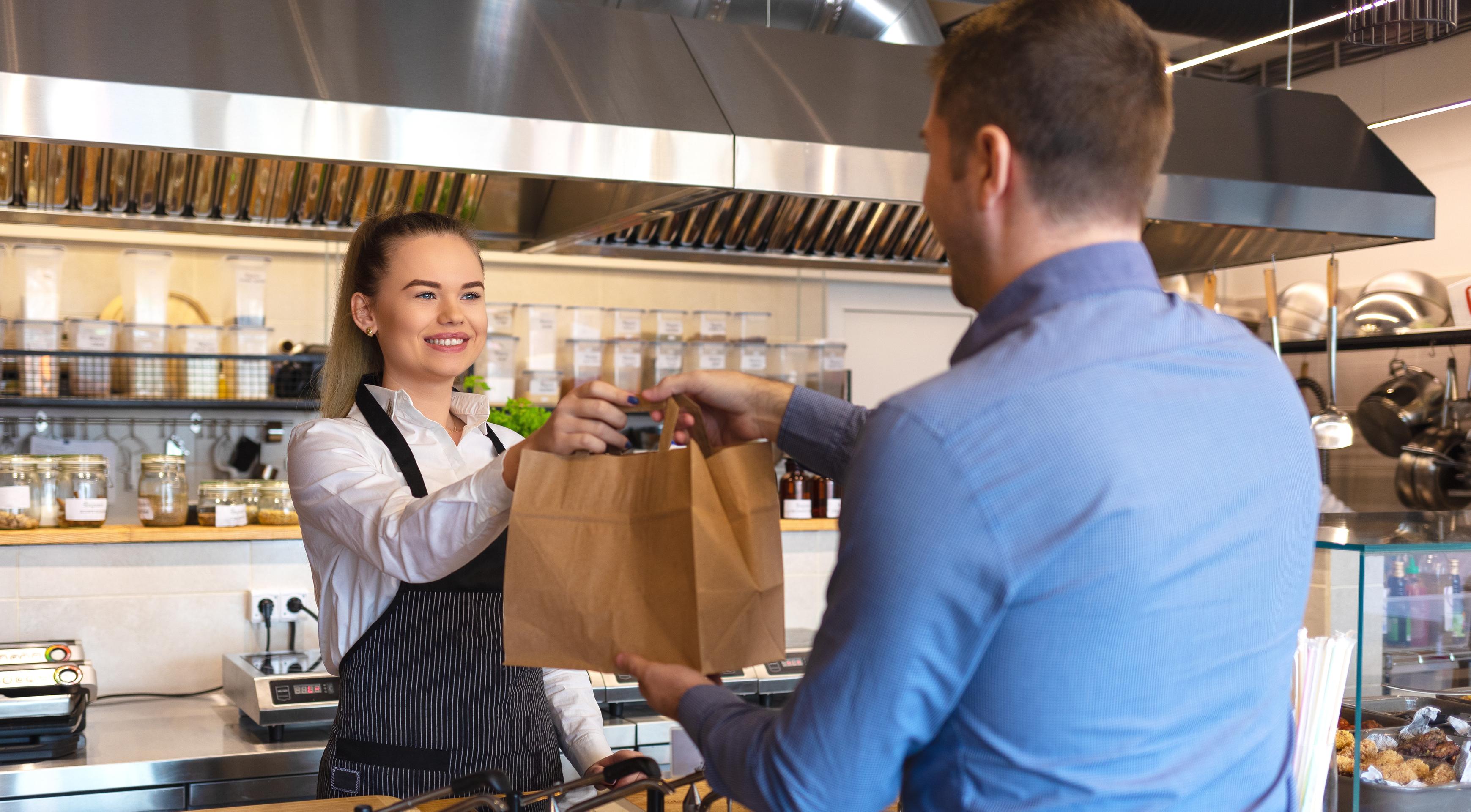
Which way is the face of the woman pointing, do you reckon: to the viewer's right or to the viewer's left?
to the viewer's right

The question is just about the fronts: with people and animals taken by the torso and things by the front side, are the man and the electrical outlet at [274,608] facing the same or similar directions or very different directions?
very different directions

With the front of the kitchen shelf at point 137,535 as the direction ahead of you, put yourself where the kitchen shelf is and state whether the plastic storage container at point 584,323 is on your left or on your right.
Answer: on your left

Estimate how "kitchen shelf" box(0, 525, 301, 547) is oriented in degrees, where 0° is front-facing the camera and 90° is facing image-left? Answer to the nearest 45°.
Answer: approximately 0°

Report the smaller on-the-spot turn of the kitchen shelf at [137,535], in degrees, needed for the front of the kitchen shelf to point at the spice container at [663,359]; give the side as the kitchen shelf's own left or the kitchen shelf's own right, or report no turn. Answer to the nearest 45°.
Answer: approximately 135° to the kitchen shelf's own left

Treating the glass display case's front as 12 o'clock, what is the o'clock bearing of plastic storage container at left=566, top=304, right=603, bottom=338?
The plastic storage container is roughly at 4 o'clock from the glass display case.

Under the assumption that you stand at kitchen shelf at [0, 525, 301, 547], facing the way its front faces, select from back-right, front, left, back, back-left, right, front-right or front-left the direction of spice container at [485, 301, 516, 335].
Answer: back-left
